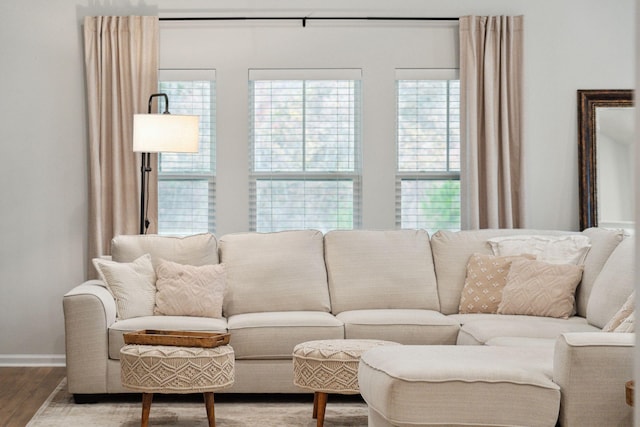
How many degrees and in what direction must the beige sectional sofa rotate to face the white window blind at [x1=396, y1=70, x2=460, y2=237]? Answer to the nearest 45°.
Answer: approximately 135° to its left

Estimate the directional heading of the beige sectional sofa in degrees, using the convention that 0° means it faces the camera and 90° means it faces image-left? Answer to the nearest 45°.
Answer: approximately 0°

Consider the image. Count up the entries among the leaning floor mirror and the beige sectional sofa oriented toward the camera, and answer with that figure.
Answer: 2

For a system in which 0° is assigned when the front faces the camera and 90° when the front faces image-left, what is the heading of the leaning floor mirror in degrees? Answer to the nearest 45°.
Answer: approximately 0°

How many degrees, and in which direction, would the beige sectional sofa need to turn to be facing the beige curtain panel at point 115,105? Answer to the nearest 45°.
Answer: approximately 135° to its right

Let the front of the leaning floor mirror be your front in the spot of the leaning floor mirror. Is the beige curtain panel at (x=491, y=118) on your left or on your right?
on your right
